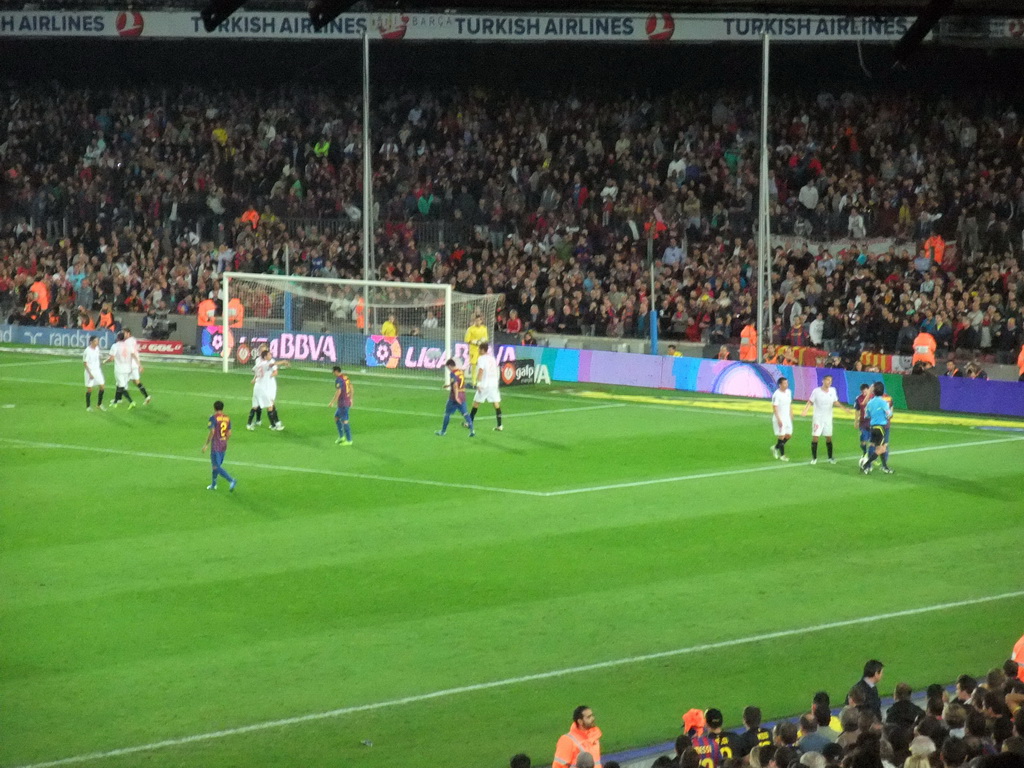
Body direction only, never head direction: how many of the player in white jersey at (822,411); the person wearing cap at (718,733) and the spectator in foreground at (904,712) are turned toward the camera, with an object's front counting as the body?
1

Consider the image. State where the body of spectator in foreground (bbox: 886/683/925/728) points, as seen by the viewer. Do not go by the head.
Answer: away from the camera

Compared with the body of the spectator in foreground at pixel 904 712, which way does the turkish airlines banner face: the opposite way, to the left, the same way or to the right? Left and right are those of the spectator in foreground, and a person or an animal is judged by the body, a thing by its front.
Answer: the opposite way

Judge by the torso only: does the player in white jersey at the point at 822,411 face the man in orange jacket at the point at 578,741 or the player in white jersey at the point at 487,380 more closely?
the man in orange jacket

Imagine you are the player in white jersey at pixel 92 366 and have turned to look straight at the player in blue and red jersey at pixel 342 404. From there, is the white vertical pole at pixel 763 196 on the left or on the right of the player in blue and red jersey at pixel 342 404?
left

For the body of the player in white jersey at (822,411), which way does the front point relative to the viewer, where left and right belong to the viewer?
facing the viewer

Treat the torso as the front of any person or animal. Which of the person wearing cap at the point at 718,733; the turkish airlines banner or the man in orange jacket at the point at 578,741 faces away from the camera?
the person wearing cap

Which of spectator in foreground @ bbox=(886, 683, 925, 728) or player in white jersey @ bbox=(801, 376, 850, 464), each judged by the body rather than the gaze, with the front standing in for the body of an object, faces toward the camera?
the player in white jersey

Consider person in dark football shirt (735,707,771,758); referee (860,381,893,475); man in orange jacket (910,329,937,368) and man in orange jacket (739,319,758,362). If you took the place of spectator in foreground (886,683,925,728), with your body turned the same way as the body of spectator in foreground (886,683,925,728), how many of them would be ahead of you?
3

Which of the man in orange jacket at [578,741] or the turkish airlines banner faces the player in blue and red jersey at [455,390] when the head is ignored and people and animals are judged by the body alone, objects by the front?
the turkish airlines banner

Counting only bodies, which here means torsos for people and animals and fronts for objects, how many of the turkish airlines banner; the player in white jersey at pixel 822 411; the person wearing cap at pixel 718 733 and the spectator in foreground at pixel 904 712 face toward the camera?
2

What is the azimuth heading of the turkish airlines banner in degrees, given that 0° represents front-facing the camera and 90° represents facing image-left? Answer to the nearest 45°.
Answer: approximately 0°

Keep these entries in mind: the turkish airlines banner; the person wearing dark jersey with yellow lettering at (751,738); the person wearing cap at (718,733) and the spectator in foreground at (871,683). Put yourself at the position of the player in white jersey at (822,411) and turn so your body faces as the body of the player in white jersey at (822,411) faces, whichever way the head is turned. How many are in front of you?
3

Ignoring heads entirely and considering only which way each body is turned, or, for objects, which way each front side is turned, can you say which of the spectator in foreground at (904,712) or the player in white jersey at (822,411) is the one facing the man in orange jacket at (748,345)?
the spectator in foreground

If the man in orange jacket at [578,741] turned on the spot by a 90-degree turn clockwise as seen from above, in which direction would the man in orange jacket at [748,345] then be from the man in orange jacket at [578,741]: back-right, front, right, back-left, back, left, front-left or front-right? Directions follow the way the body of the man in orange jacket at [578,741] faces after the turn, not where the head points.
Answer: back-right

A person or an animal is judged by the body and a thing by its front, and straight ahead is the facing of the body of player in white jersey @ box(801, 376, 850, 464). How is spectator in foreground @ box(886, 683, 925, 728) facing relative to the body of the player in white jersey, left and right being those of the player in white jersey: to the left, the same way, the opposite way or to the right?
the opposite way

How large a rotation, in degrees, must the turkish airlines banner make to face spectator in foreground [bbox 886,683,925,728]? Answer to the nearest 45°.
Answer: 0° — it already faces them

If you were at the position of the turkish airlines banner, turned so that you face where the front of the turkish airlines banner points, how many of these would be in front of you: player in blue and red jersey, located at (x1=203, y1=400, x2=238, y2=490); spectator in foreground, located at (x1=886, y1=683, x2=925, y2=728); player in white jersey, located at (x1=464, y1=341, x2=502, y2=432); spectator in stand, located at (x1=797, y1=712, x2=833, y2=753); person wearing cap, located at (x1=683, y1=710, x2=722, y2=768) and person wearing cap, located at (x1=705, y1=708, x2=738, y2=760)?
6

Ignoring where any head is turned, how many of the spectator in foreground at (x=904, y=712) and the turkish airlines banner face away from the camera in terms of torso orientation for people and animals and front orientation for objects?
1

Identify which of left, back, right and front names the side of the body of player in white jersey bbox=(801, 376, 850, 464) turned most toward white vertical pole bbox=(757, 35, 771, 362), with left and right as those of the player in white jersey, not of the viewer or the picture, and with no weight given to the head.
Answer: back

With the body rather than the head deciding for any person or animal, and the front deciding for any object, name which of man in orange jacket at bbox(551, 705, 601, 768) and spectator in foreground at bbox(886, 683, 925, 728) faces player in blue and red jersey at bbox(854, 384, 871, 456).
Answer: the spectator in foreground

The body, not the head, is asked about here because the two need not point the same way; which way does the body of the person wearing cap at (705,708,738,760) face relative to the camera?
away from the camera

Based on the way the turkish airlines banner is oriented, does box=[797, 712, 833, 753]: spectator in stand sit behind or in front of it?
in front
